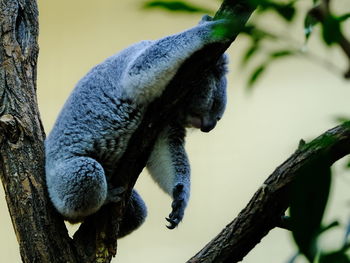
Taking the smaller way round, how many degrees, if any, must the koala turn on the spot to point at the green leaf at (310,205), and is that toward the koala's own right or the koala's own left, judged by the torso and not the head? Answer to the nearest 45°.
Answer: approximately 90° to the koala's own right

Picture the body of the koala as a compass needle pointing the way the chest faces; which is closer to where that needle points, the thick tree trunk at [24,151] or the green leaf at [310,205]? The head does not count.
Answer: the green leaf

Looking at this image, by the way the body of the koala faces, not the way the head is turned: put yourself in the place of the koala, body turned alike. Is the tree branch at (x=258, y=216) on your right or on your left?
on your right

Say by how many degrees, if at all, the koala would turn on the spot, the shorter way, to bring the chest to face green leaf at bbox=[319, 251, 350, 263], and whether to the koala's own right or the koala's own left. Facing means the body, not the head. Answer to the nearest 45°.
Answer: approximately 90° to the koala's own right

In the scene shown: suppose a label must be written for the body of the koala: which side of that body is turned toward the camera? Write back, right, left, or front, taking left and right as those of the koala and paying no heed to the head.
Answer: right
